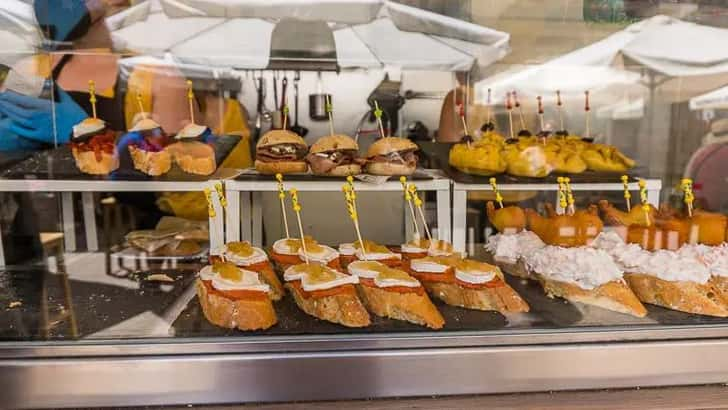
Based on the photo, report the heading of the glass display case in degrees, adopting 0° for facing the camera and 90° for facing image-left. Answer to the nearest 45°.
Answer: approximately 0°
